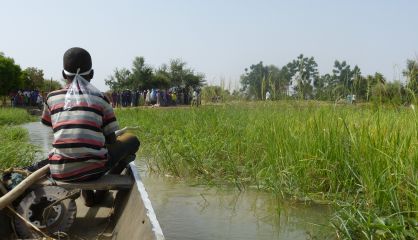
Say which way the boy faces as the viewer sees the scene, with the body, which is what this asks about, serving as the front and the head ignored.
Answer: away from the camera

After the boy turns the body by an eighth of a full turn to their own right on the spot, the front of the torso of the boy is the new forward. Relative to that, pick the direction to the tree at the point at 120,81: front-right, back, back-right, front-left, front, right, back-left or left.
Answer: front-left

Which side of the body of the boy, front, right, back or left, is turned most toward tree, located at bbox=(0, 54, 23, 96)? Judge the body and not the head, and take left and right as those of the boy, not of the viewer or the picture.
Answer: front

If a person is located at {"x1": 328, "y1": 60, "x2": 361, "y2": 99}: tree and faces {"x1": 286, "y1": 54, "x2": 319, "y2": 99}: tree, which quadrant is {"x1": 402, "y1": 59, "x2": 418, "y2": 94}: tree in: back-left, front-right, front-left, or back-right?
back-left

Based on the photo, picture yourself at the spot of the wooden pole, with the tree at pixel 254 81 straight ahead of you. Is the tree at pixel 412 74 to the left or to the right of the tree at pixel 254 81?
right

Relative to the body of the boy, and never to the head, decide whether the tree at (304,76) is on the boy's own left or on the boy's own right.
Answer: on the boy's own right

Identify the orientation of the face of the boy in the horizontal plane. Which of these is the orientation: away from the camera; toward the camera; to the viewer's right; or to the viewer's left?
away from the camera

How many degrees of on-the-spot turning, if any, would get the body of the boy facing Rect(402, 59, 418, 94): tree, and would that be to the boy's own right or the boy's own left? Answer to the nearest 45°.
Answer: approximately 90° to the boy's own right
